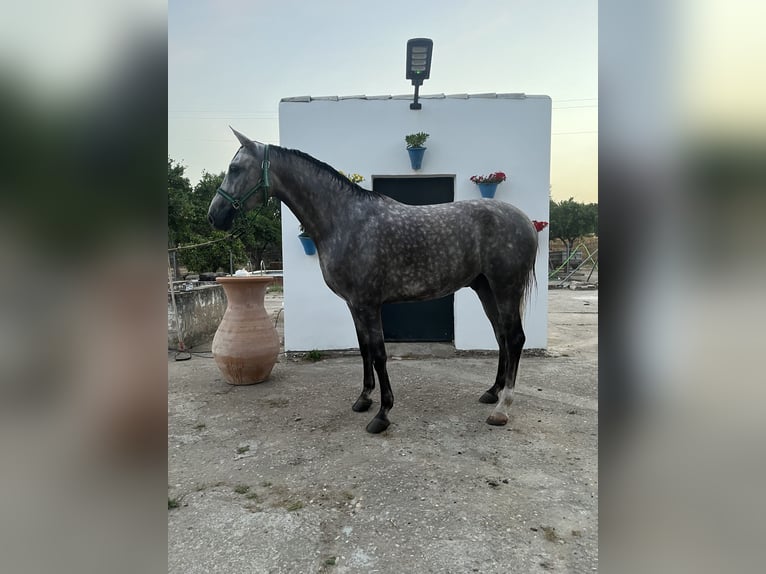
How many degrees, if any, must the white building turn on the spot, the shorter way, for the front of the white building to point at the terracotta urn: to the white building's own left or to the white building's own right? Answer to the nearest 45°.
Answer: approximately 45° to the white building's own right

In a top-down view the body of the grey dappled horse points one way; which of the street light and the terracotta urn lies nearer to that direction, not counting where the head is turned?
the terracotta urn

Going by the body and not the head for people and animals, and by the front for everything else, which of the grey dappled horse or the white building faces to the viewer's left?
the grey dappled horse

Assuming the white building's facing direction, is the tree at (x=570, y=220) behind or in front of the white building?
behind

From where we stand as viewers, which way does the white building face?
facing the viewer

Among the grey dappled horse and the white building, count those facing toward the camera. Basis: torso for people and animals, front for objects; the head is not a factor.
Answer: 1

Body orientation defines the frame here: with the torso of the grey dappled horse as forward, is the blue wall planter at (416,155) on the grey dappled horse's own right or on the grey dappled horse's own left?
on the grey dappled horse's own right

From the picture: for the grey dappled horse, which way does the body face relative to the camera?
to the viewer's left

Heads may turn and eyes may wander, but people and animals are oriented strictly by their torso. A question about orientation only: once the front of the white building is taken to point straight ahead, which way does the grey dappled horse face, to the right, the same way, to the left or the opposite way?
to the right
